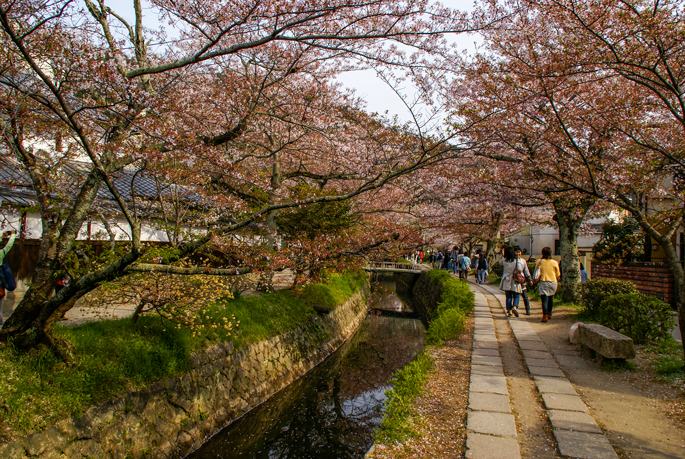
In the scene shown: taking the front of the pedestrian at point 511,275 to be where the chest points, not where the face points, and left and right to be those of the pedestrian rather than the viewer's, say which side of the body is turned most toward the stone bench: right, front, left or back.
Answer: back

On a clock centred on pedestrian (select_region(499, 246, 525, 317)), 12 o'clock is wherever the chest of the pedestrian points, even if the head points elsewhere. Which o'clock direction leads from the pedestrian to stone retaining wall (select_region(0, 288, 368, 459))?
The stone retaining wall is roughly at 7 o'clock from the pedestrian.

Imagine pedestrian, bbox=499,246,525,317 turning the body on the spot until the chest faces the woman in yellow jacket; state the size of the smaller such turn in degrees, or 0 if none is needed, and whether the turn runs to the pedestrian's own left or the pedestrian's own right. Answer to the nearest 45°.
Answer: approximately 135° to the pedestrian's own right

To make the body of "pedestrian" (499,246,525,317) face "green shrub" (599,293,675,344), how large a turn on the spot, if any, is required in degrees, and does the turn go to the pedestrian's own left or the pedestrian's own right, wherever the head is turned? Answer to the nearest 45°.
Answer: approximately 135° to the pedestrian's own right

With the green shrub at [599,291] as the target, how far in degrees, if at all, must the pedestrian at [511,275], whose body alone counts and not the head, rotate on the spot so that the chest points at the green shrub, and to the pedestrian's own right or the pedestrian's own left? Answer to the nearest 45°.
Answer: approximately 90° to the pedestrian's own right

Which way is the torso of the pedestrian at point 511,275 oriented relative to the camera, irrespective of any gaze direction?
away from the camera

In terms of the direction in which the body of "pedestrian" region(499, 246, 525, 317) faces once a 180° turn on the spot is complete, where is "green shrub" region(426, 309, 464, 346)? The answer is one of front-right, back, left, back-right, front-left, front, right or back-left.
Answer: front-right
